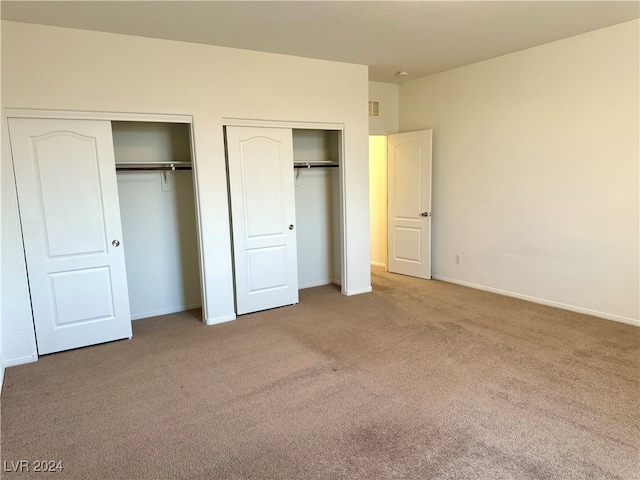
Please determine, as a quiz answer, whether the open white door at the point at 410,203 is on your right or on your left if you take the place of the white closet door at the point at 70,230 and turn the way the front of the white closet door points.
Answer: on your left

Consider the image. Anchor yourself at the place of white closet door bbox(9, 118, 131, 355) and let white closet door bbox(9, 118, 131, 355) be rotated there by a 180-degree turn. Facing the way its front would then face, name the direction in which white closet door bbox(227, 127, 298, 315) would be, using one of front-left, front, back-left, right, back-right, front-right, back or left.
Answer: right

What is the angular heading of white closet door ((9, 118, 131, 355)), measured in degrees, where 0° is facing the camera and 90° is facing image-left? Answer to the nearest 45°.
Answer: approximately 0°
